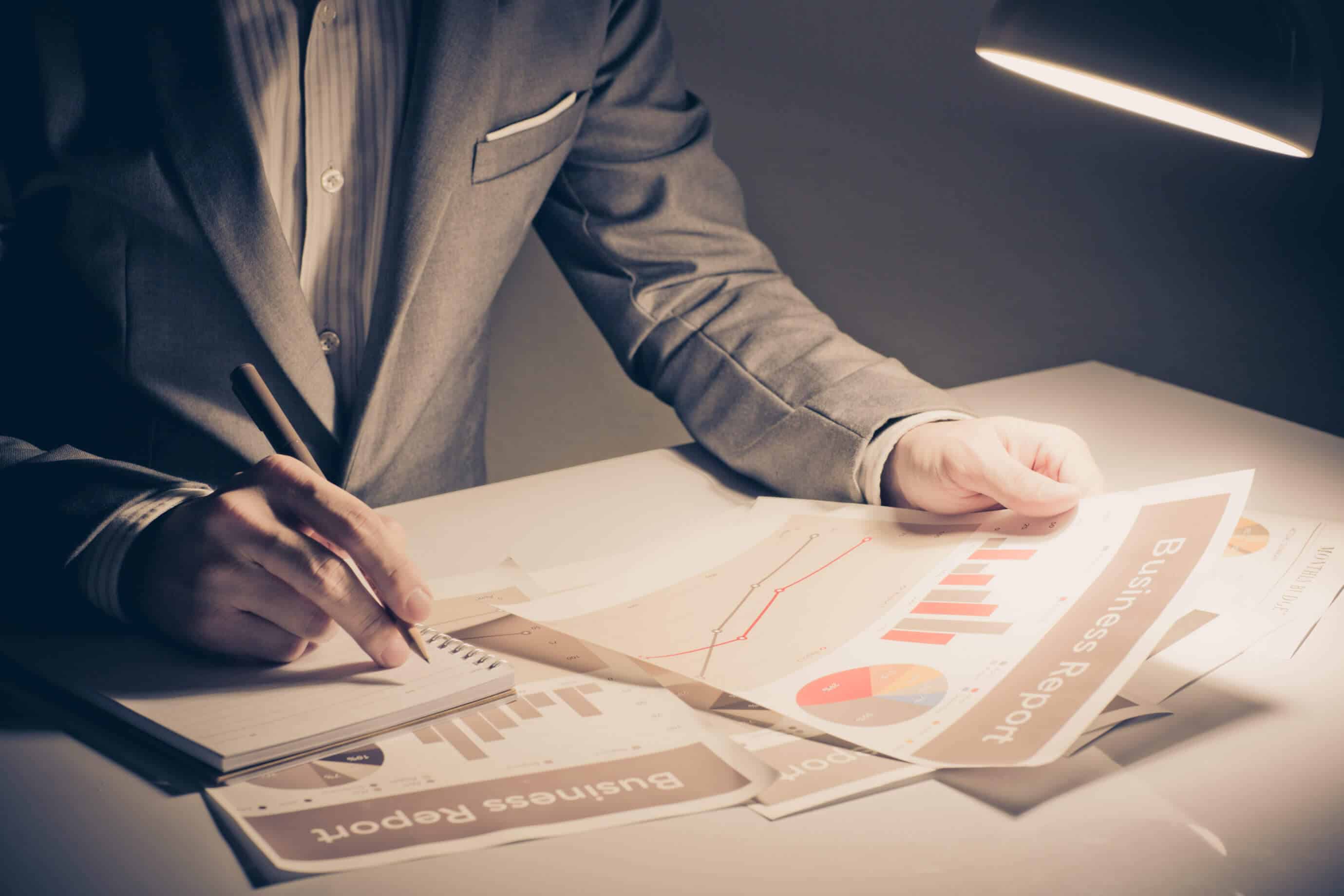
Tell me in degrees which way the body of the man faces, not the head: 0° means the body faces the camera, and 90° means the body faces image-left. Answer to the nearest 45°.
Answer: approximately 0°

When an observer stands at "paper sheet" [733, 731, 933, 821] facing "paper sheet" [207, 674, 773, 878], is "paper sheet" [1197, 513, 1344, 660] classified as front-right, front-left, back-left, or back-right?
back-right
